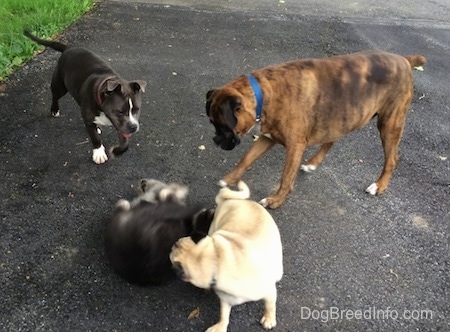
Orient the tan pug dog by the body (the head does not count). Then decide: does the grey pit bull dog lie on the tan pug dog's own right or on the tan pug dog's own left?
on the tan pug dog's own right

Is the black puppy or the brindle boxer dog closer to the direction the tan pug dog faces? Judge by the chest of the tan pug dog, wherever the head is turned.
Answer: the black puppy

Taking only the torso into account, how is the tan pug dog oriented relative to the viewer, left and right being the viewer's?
facing the viewer and to the left of the viewer

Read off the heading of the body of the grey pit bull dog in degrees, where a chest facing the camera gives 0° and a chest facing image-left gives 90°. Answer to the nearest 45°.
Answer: approximately 315°

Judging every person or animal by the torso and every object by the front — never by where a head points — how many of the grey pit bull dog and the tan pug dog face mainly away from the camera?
0

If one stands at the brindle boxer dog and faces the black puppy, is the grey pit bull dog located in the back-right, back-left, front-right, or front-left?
front-right

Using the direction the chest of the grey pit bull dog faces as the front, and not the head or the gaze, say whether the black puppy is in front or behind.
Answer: in front

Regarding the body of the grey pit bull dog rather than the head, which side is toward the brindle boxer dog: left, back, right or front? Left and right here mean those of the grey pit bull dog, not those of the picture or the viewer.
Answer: front
